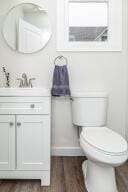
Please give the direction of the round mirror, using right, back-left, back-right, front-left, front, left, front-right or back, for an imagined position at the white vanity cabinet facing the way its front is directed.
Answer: back

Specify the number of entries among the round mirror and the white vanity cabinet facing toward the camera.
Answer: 2

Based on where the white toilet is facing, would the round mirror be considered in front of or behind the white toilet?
behind

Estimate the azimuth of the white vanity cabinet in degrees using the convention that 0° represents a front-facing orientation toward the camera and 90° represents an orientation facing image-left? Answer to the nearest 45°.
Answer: approximately 0°

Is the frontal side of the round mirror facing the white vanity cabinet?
yes
